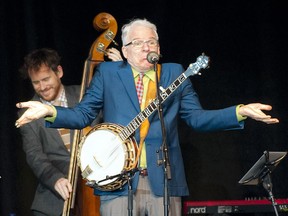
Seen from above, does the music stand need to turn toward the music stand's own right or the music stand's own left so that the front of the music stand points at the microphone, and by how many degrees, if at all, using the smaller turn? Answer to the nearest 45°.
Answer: approximately 90° to the music stand's own left

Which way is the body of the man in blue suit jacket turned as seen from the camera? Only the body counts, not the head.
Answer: toward the camera

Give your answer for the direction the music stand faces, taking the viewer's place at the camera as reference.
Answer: facing away from the viewer and to the left of the viewer

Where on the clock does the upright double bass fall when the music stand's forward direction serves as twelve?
The upright double bass is roughly at 10 o'clock from the music stand.

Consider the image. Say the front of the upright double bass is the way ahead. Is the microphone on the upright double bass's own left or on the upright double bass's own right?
on the upright double bass's own left

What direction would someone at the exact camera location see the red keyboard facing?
facing away from the viewer
